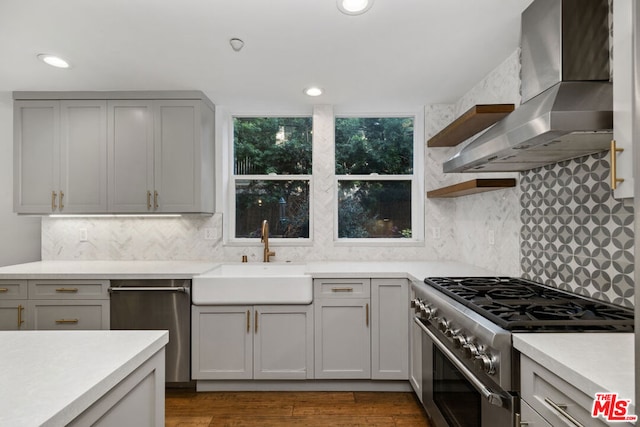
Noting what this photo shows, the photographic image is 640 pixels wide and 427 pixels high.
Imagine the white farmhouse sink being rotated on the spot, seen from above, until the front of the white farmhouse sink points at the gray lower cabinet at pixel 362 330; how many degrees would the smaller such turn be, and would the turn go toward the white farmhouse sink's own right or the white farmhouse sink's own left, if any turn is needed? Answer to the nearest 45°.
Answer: approximately 90° to the white farmhouse sink's own left

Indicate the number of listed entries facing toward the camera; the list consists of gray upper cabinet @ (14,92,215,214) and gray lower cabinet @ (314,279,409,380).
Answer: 2

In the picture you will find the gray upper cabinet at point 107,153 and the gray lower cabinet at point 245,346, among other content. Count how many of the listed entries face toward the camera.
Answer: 2

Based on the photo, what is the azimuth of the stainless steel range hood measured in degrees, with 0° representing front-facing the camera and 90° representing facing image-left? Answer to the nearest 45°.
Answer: approximately 45°

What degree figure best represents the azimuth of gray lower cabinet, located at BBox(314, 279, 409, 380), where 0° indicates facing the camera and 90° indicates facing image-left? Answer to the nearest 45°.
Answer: approximately 0°

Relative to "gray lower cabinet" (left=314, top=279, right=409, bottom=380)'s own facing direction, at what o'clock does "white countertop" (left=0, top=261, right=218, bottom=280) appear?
The white countertop is roughly at 3 o'clock from the gray lower cabinet.
